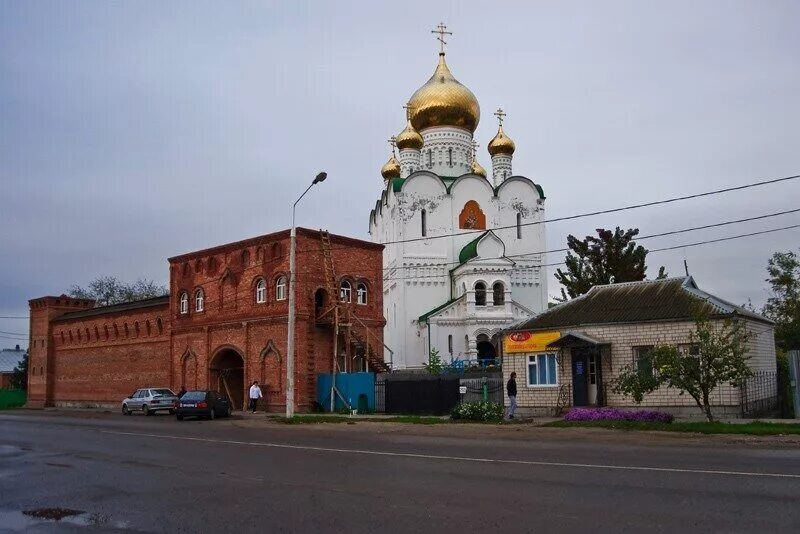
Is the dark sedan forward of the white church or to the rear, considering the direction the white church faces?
forward

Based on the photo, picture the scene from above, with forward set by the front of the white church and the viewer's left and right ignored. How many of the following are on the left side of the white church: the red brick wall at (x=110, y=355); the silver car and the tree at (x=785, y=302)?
1

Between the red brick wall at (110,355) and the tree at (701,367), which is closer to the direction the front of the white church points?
the tree

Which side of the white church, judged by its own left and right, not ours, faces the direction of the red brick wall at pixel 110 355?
right

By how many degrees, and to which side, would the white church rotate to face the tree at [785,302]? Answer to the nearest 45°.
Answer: approximately 90° to its left

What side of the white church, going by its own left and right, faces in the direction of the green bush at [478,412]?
front

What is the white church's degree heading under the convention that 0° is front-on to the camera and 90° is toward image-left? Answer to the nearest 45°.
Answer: approximately 0°

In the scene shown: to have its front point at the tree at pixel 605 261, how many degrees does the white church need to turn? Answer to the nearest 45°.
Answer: approximately 45° to its left
